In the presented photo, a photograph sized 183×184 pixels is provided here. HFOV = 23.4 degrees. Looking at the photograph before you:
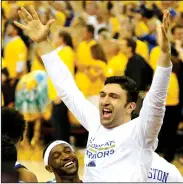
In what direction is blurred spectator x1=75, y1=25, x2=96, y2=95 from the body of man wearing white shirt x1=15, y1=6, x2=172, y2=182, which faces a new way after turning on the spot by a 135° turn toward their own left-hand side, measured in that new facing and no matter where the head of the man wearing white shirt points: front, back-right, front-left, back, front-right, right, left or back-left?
left

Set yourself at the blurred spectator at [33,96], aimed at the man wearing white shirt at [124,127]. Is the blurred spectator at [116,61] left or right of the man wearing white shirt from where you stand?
left

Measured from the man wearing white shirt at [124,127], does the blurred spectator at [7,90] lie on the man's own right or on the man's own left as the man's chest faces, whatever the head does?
on the man's own right
